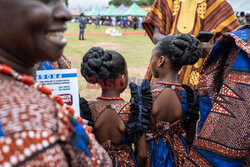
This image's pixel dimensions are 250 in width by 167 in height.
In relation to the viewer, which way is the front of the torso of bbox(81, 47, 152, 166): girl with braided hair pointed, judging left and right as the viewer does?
facing away from the viewer and to the right of the viewer

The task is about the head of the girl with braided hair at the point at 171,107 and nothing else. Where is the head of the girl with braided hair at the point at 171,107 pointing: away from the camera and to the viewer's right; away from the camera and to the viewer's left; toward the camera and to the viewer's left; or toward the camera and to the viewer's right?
away from the camera and to the viewer's left

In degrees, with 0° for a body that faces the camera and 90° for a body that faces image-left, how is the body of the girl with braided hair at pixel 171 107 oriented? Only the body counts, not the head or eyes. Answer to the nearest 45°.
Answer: approximately 135°

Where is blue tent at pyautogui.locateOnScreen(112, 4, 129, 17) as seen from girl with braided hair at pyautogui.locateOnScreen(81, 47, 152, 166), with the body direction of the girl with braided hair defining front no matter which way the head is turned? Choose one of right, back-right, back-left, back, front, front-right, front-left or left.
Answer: front-left

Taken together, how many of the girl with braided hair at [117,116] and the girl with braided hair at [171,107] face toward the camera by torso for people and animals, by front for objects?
0

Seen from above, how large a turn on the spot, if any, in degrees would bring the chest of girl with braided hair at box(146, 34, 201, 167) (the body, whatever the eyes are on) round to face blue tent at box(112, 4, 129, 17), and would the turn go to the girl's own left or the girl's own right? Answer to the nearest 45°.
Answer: approximately 45° to the girl's own right
